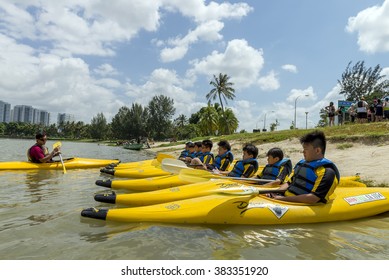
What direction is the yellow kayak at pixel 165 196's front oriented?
to the viewer's left

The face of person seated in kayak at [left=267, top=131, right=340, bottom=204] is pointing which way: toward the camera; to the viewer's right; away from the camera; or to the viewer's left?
to the viewer's left

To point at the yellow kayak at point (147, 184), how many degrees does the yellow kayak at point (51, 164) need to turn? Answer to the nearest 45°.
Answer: approximately 45° to its right

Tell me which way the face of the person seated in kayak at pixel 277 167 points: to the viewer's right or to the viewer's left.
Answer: to the viewer's left

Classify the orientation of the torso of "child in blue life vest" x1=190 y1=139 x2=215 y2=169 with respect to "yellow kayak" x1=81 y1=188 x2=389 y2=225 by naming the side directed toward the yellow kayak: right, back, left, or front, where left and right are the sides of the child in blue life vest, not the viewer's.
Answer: left

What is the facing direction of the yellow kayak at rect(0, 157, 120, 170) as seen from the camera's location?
facing to the right of the viewer

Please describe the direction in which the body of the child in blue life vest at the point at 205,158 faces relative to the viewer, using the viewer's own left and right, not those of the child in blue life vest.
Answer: facing to the left of the viewer

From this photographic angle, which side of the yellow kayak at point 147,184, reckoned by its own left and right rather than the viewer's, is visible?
left

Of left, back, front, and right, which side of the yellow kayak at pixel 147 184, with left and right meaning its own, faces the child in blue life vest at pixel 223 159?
back

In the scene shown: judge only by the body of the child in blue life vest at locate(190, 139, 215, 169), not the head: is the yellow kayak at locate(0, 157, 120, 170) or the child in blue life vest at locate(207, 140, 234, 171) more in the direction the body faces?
the yellow kayak

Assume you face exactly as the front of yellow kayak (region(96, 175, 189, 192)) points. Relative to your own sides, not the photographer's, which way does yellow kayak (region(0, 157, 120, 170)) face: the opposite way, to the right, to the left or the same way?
the opposite way

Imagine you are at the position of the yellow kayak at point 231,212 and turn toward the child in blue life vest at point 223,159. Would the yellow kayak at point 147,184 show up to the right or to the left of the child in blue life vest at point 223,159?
left

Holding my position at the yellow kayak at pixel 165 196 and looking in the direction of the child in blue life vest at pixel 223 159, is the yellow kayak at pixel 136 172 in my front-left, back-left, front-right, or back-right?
front-left

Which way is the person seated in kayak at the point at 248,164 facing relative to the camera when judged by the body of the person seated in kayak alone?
to the viewer's left

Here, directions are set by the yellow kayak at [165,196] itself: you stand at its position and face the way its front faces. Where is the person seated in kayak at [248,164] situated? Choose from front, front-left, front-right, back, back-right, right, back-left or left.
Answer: back-right
